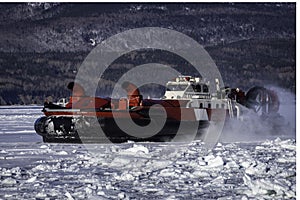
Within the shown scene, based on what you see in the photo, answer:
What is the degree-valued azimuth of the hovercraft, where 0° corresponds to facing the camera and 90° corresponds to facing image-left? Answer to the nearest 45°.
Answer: approximately 45°
